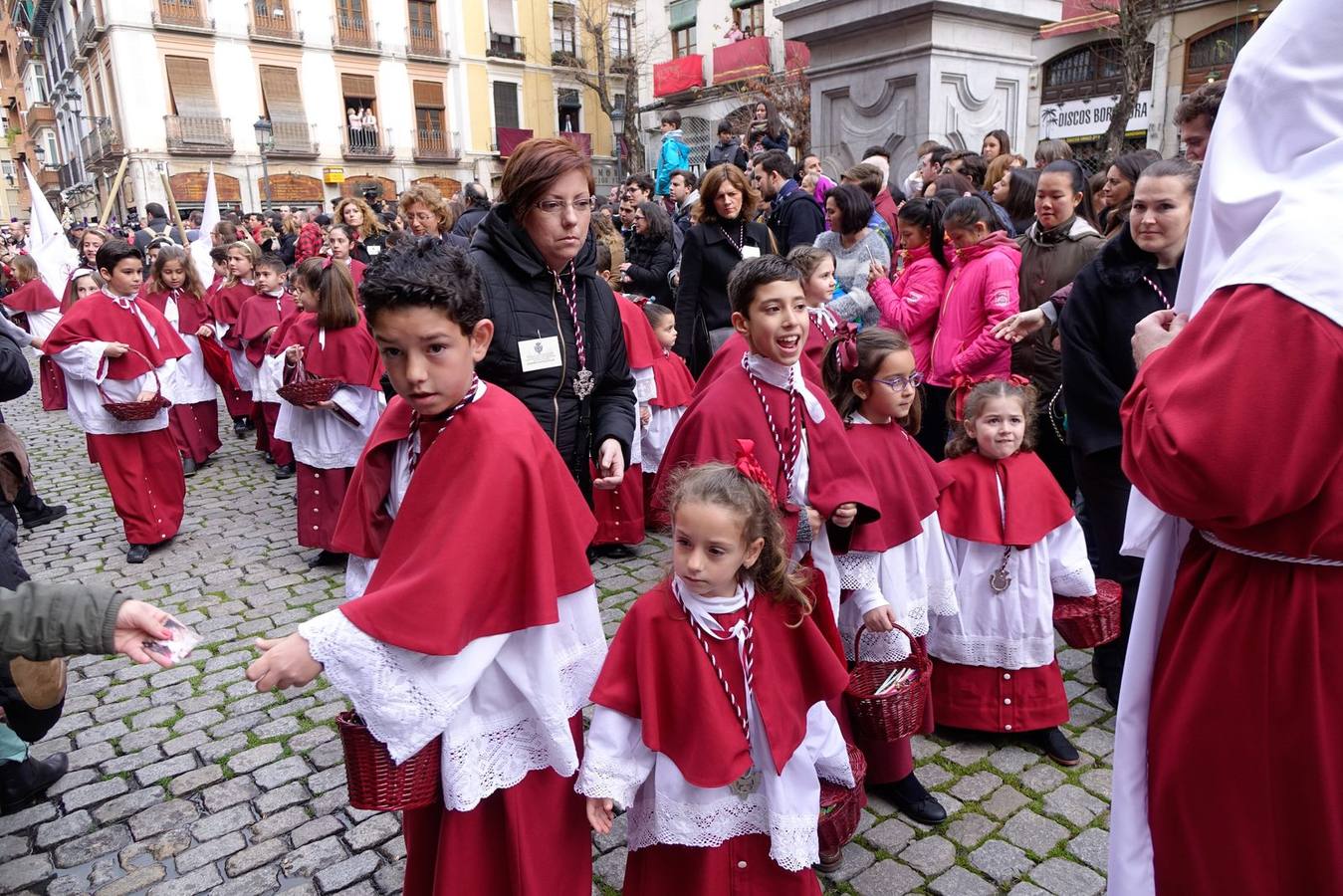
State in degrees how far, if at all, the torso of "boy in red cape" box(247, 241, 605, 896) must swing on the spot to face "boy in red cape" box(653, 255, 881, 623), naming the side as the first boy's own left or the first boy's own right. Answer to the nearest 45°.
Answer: approximately 180°

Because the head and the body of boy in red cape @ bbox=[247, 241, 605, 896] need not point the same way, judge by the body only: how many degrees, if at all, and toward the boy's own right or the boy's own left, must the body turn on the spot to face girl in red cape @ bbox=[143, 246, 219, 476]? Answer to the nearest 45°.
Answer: approximately 135° to the boy's own right

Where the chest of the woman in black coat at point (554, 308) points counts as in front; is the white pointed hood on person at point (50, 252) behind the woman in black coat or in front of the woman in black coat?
behind

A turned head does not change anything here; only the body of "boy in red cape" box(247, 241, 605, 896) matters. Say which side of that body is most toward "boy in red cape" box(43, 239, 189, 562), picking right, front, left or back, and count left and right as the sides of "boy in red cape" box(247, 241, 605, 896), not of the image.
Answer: right

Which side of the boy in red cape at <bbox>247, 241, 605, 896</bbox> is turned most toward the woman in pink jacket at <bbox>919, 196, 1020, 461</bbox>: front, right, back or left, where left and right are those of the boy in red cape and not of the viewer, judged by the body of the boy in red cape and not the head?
back

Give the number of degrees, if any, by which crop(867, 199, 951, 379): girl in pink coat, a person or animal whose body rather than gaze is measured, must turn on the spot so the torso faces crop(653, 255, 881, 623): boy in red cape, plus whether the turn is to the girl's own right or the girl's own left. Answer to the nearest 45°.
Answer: approximately 90° to the girl's own left

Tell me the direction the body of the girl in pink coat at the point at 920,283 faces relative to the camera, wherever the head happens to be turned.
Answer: to the viewer's left

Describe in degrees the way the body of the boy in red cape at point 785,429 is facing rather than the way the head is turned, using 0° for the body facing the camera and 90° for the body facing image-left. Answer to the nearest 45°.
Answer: approximately 315°

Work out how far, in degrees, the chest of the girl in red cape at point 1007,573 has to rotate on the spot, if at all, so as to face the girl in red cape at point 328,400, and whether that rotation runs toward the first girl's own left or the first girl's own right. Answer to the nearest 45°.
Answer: approximately 90° to the first girl's own right

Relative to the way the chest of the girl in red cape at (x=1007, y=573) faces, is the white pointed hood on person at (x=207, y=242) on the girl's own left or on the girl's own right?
on the girl's own right
